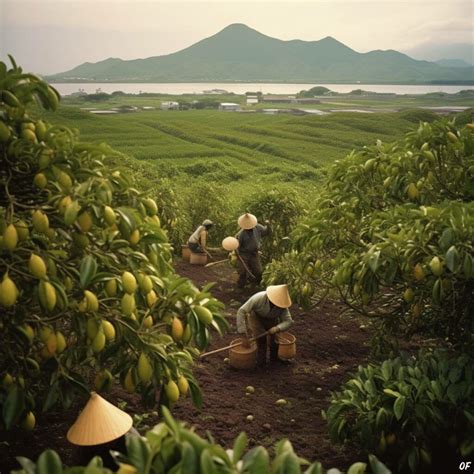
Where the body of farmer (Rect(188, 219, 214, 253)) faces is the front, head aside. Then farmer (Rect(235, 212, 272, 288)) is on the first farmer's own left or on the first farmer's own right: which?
on the first farmer's own right

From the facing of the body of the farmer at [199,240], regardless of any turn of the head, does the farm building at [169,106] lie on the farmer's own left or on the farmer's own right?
on the farmer's own left

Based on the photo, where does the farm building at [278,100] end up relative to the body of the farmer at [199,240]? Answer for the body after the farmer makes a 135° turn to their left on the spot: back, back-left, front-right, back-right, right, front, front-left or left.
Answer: front-right
